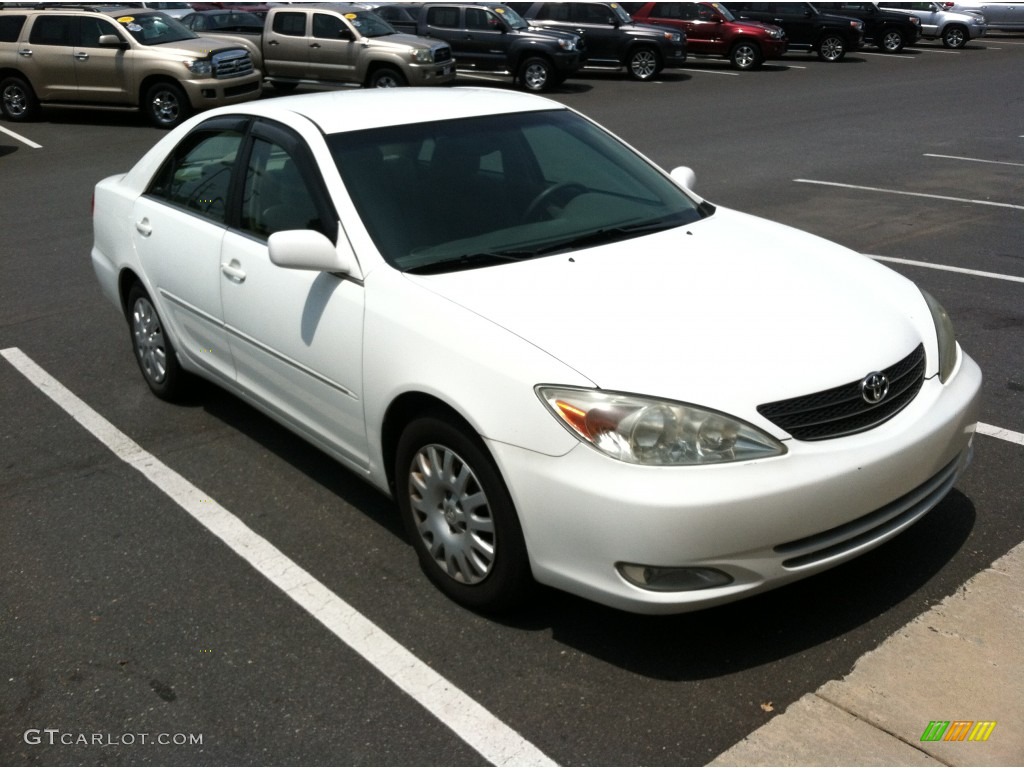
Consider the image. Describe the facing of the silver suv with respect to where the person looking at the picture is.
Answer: facing to the right of the viewer

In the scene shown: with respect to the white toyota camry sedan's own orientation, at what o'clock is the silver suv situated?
The silver suv is roughly at 8 o'clock from the white toyota camry sedan.

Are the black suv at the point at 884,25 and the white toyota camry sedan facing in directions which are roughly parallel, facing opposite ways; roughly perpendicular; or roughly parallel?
roughly parallel

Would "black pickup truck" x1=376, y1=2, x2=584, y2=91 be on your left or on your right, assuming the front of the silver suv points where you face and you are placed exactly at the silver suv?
on your right

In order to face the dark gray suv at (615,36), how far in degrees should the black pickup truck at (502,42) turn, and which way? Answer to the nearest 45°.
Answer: approximately 90° to its left

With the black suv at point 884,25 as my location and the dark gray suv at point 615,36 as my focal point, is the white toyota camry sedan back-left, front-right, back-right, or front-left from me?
front-left

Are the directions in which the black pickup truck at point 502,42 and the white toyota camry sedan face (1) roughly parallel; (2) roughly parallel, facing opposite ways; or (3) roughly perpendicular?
roughly parallel

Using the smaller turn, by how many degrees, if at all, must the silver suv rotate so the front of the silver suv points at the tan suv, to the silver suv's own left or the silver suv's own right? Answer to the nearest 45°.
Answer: approximately 135° to the silver suv's own right

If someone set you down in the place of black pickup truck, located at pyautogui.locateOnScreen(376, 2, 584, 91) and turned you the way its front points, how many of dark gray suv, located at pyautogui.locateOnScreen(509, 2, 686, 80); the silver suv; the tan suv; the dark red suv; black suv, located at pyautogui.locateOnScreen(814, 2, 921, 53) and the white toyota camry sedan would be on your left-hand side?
4

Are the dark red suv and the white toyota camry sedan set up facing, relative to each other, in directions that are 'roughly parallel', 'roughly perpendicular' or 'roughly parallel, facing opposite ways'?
roughly parallel

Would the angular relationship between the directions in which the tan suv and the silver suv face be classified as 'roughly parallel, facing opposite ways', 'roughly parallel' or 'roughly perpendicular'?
roughly parallel

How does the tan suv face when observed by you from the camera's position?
facing the viewer and to the right of the viewer

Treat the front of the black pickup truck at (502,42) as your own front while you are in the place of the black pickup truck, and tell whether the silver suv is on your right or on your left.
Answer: on your left

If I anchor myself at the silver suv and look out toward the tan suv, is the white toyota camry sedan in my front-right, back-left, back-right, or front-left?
front-left

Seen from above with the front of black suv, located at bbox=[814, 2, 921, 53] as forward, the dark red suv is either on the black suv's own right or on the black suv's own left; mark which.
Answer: on the black suv's own right
